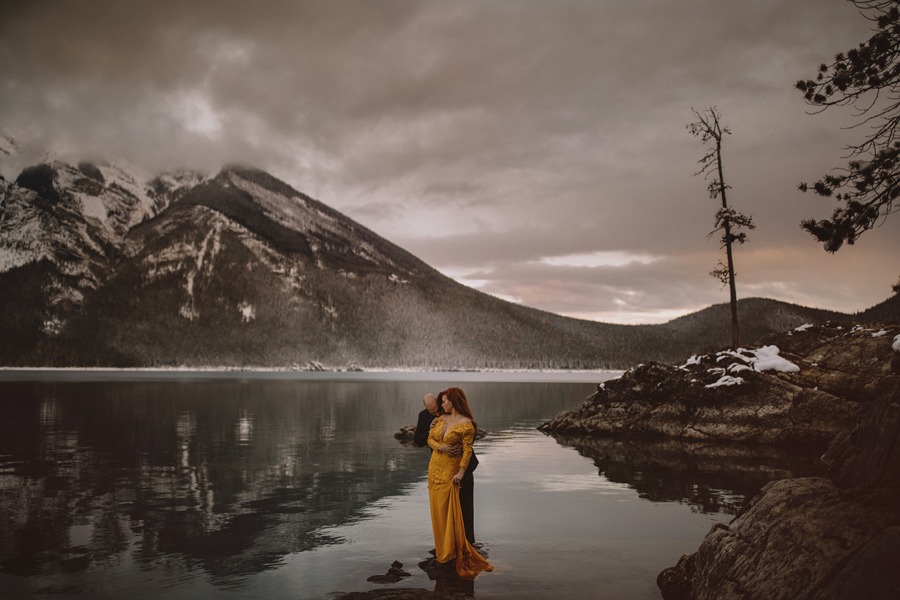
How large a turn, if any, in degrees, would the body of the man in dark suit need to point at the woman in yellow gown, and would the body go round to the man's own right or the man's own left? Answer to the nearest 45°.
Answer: approximately 45° to the man's own right

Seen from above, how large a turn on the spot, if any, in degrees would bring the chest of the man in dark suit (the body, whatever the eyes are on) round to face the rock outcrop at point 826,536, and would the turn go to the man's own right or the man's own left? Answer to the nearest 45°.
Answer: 0° — they already face it

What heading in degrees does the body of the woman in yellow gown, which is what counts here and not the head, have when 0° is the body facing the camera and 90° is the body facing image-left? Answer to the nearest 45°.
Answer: approximately 45°

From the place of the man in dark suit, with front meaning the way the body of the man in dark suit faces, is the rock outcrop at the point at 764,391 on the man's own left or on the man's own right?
on the man's own left
